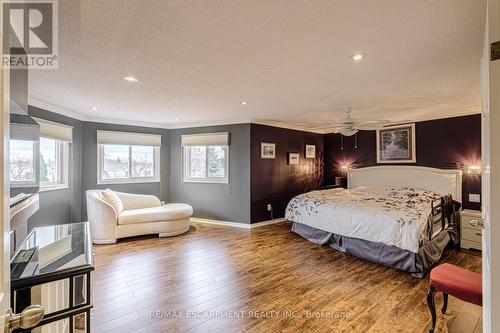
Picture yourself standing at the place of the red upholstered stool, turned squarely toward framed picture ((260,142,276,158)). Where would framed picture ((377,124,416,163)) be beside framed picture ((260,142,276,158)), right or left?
right

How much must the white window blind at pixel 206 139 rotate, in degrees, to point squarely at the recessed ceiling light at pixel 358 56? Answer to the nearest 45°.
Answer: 0° — it already faces it

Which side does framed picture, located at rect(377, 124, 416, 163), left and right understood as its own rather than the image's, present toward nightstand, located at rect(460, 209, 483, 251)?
left

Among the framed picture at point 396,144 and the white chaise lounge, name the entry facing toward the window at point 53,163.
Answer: the framed picture

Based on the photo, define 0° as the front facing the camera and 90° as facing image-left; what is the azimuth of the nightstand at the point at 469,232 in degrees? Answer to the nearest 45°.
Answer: approximately 45°

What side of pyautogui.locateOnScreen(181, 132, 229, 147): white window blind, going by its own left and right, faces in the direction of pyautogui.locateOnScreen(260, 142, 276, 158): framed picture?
left

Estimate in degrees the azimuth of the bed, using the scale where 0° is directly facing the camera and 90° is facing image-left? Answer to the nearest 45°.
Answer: approximately 45°

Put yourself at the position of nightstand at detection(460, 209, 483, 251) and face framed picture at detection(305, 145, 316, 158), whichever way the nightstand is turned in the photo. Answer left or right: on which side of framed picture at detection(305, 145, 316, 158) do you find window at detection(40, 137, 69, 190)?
left

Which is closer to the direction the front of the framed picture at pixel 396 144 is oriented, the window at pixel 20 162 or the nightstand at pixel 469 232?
the window
